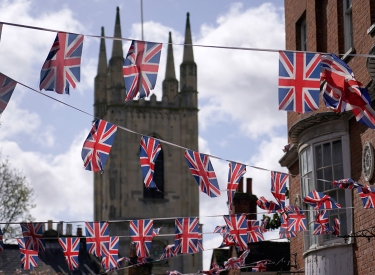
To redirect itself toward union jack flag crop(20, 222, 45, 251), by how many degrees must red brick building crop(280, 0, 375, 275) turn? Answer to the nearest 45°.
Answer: approximately 45° to its right

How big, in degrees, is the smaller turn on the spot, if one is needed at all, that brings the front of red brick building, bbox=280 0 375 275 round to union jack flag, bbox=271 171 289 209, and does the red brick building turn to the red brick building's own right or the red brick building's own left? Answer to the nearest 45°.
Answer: approximately 45° to the red brick building's own right

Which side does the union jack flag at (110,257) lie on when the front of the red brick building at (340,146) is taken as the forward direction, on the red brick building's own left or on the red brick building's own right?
on the red brick building's own right

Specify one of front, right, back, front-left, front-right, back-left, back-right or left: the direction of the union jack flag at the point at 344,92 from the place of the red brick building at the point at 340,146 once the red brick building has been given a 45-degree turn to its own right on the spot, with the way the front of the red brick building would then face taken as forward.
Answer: left

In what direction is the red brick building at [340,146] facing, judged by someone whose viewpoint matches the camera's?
facing the viewer and to the left of the viewer

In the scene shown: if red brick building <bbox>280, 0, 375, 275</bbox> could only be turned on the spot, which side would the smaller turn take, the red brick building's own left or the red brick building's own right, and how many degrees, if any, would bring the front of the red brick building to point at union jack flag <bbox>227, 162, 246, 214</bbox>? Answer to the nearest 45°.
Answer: approximately 45° to the red brick building's own right

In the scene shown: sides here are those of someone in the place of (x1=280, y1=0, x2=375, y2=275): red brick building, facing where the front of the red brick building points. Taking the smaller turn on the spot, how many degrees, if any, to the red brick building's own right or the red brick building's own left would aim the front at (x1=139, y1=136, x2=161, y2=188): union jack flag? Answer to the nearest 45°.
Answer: approximately 45° to the red brick building's own right

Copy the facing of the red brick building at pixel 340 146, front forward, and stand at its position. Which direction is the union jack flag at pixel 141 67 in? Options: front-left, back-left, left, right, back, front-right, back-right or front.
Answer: front

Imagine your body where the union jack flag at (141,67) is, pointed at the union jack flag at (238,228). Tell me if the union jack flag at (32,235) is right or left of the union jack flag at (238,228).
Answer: left

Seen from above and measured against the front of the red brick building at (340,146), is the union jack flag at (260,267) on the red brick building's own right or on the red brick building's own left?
on the red brick building's own right

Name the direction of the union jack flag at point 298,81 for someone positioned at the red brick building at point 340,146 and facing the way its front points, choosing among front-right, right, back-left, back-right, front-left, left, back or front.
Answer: front-left

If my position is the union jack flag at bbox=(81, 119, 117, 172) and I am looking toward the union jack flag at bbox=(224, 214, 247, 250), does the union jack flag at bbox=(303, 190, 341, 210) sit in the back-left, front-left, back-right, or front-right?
front-right

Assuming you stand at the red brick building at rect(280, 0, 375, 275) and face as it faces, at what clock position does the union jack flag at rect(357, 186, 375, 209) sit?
The union jack flag is roughly at 10 o'clock from the red brick building.
